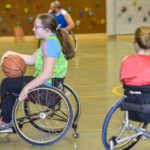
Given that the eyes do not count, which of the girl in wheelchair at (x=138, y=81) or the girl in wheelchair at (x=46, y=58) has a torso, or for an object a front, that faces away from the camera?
the girl in wheelchair at (x=138, y=81)

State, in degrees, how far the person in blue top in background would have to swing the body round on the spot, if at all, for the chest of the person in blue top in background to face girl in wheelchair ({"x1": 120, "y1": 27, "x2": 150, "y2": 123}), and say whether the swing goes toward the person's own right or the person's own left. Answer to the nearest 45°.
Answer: approximately 45° to the person's own left

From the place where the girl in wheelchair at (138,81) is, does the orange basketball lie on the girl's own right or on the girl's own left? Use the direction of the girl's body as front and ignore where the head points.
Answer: on the girl's own left

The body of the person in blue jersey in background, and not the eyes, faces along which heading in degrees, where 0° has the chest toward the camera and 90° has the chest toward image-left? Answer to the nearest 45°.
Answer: approximately 45°

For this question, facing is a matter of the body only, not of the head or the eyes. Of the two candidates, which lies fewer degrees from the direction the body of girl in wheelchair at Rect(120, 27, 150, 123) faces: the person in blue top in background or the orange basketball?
the person in blue top in background
